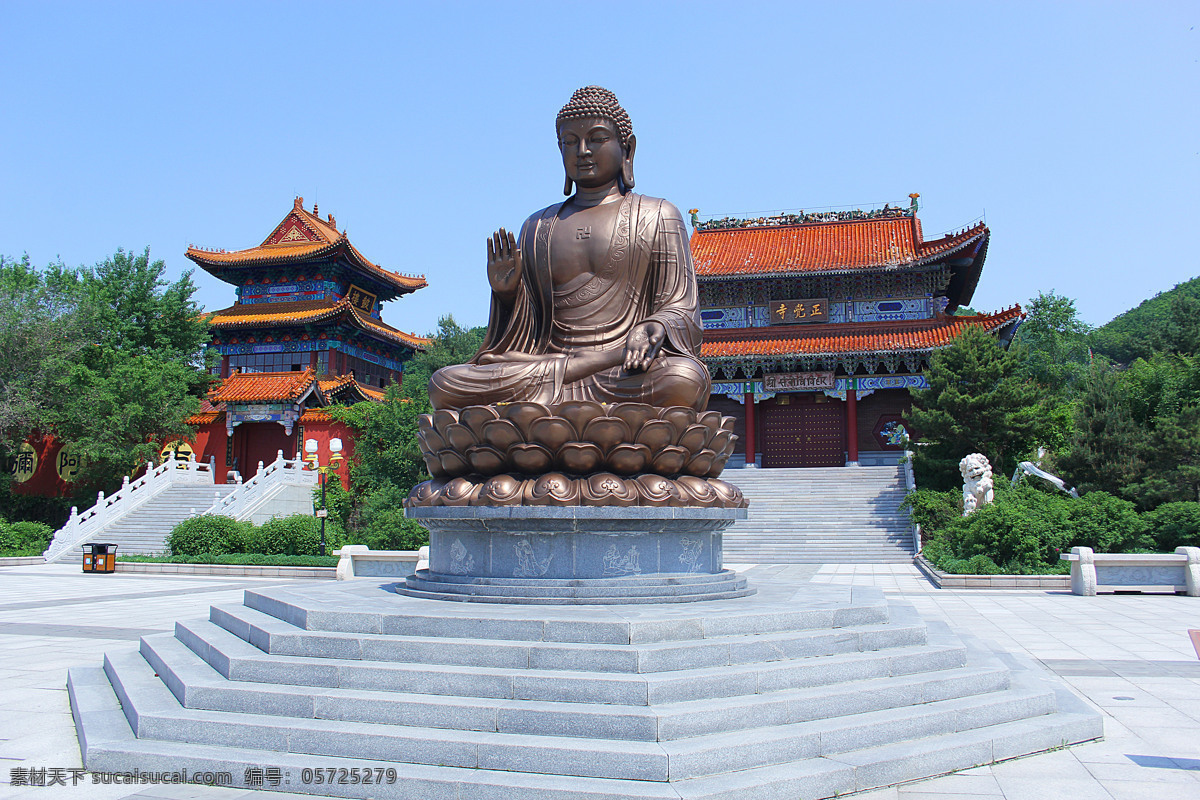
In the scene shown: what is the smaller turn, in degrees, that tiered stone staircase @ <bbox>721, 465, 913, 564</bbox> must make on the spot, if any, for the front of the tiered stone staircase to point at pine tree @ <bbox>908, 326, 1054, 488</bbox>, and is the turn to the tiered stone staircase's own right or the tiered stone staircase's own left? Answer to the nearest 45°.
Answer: approximately 90° to the tiered stone staircase's own left

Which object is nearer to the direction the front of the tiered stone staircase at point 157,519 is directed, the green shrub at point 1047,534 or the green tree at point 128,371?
the green shrub

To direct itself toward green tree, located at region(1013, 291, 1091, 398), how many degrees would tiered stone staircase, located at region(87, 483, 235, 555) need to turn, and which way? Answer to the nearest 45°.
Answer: approximately 135° to its left

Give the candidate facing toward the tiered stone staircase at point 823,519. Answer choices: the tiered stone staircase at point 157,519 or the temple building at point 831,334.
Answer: the temple building

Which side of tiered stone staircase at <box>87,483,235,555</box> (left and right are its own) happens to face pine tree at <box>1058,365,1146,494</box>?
left

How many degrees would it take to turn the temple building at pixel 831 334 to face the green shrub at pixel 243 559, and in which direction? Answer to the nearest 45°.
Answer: approximately 45° to its right

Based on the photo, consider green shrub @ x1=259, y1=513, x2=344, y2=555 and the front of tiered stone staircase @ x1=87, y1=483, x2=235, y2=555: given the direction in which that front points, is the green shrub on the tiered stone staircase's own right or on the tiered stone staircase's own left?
on the tiered stone staircase's own left

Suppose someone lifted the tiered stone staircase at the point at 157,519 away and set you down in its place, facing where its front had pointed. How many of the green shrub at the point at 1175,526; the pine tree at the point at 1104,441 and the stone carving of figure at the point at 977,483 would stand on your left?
3

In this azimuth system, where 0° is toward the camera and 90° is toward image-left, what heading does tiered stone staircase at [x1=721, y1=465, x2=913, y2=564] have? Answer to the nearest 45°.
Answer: approximately 0°

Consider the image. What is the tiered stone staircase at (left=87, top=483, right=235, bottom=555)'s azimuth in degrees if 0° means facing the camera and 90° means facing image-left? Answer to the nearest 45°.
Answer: approximately 45°

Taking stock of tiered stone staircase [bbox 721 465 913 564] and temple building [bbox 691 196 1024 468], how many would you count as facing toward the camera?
2

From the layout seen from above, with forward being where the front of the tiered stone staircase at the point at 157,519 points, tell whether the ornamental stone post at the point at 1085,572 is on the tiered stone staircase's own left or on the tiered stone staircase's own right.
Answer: on the tiered stone staircase's own left
